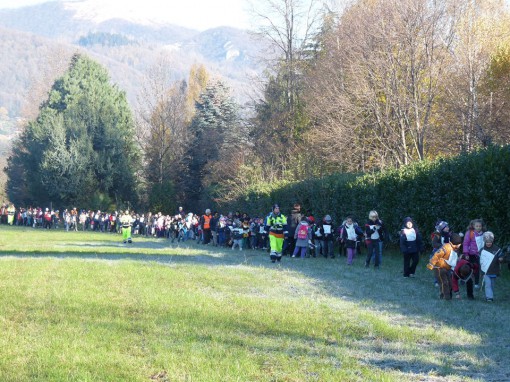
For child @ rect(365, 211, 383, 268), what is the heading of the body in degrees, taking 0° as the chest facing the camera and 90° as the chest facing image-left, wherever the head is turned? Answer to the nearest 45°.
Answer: approximately 0°

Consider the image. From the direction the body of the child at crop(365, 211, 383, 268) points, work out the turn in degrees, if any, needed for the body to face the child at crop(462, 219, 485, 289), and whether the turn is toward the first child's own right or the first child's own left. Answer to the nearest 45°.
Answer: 0° — they already face them

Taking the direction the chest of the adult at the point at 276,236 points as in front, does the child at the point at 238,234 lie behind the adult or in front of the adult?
behind

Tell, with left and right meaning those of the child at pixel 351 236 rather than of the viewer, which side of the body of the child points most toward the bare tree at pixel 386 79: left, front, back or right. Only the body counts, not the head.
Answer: back

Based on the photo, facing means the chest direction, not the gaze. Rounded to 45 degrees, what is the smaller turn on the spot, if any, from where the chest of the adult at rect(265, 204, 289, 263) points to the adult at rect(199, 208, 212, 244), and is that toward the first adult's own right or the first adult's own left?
approximately 180°

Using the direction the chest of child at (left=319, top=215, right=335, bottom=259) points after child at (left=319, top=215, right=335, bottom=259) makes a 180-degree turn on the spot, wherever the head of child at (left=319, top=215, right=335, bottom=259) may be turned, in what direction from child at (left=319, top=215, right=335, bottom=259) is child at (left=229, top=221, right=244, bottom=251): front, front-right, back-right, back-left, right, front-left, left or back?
front-left
